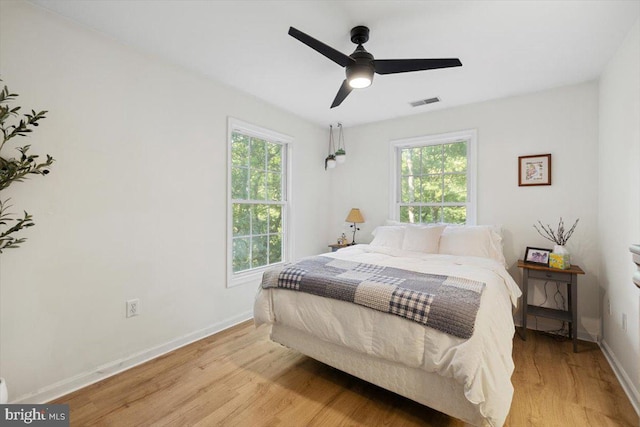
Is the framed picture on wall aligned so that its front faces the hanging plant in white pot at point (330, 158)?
no

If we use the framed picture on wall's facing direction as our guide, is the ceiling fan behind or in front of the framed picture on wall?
in front

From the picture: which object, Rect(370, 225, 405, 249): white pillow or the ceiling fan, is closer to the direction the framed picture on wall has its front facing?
the ceiling fan

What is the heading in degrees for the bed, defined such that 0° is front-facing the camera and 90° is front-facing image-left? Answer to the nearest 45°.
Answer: approximately 45°

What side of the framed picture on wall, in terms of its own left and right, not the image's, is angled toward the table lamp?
right

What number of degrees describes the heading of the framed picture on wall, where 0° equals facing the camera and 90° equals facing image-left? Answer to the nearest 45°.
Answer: approximately 0°

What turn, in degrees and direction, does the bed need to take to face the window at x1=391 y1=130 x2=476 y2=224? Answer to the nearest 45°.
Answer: approximately 135° to its right

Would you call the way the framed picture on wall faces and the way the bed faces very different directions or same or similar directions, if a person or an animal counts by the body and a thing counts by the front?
same or similar directions

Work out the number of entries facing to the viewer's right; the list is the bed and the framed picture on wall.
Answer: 0

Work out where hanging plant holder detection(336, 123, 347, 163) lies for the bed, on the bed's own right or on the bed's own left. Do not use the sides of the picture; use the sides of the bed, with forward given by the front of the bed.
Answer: on the bed's own right

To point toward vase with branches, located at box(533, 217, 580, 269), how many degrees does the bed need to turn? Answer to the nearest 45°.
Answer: approximately 180°

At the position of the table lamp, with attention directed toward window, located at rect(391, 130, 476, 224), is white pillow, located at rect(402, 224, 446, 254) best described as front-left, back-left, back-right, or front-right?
front-right

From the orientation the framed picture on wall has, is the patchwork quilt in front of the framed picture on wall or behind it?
in front
